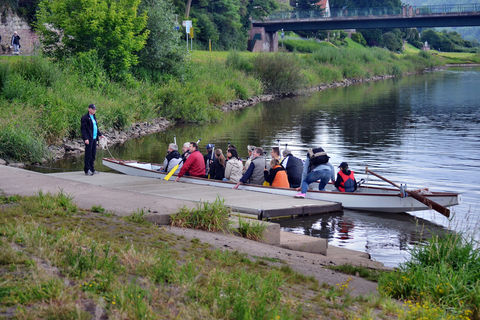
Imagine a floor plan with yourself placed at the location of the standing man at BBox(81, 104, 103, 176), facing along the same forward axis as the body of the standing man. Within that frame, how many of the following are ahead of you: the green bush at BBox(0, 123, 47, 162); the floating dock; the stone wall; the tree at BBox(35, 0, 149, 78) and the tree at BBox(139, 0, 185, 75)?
1

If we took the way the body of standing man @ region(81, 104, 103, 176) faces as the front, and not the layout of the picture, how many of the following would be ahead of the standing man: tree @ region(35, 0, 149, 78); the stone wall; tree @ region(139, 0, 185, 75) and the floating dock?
1

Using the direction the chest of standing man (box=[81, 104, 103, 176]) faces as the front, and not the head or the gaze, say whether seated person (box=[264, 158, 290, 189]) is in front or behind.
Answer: in front

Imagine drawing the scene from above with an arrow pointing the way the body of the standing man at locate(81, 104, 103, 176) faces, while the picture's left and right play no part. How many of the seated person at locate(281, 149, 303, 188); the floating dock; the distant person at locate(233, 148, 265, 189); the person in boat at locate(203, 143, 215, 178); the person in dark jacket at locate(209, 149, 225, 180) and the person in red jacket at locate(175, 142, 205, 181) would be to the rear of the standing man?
0

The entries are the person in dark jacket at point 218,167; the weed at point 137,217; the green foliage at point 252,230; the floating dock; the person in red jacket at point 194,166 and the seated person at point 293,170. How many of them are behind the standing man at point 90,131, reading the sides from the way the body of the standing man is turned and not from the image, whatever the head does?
0

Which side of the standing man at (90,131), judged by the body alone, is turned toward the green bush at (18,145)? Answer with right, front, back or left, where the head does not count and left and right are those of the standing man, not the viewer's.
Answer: back

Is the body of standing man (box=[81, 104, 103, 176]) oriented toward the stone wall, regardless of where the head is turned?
no

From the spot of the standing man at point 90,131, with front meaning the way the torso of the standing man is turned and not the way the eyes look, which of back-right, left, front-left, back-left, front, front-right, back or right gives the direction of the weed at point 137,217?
front-right

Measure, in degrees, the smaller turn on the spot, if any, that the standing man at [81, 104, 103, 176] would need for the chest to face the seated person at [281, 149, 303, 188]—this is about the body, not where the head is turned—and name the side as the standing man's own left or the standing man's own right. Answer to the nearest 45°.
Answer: approximately 45° to the standing man's own left

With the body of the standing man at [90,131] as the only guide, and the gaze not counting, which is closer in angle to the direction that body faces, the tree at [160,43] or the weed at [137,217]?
the weed

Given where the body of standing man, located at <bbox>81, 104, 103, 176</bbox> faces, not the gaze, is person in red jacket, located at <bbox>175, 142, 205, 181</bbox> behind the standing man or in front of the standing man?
in front

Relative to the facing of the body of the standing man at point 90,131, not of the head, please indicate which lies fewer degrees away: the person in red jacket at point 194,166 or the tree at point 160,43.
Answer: the person in red jacket

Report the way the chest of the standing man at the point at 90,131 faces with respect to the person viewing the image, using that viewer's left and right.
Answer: facing the viewer and to the right of the viewer

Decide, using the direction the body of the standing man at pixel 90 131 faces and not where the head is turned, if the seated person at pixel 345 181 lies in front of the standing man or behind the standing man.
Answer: in front

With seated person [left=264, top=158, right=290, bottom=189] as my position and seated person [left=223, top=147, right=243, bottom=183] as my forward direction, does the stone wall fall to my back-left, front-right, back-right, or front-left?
front-right

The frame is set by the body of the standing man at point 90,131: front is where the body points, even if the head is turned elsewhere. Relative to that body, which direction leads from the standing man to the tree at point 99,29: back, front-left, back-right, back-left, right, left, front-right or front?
back-left

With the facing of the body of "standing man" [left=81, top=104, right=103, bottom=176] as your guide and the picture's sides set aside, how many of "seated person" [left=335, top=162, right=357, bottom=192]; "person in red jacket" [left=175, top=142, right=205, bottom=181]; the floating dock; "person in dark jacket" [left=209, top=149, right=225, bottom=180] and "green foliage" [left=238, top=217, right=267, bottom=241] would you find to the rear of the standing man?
0

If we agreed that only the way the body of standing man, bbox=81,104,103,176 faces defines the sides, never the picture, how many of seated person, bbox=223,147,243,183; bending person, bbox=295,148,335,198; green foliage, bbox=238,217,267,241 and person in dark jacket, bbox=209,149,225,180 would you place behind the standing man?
0
